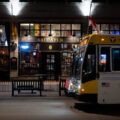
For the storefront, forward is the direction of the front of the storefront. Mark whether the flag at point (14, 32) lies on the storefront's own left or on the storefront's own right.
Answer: on the storefront's own right

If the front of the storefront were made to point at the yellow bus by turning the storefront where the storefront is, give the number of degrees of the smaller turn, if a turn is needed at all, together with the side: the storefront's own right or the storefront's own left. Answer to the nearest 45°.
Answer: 0° — it already faces it

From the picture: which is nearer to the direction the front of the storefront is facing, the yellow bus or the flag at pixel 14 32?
the yellow bus

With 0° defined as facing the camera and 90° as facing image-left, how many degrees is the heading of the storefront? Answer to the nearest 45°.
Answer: approximately 0°
